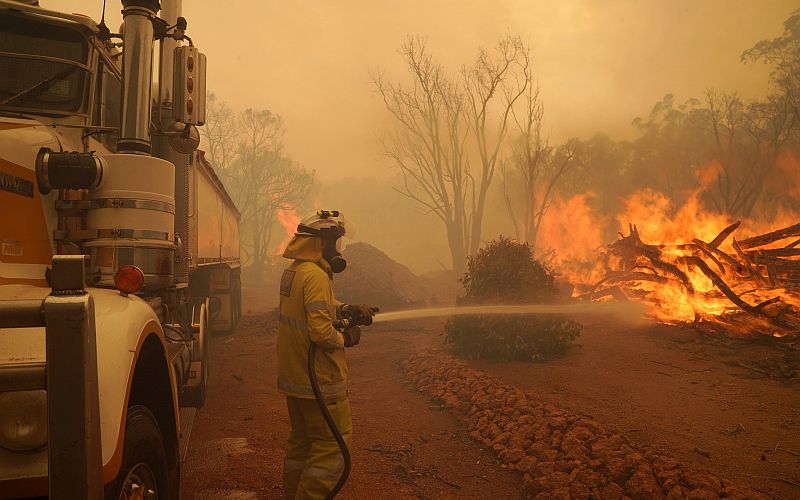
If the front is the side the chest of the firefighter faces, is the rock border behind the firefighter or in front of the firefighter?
in front

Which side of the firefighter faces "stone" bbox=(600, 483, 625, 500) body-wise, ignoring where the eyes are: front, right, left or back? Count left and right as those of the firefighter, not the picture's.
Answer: front

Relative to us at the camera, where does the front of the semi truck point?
facing the viewer and to the left of the viewer

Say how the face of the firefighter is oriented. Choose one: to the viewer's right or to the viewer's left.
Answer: to the viewer's right

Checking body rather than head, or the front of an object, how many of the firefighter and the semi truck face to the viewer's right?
1

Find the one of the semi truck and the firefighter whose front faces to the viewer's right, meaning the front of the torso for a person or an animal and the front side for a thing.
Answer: the firefighter

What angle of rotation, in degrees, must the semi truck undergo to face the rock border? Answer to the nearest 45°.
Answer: approximately 135° to its left

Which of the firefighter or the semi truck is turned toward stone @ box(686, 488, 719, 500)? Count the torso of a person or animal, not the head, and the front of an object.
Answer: the firefighter

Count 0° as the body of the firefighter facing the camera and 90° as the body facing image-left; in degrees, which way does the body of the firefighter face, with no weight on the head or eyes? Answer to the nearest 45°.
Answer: approximately 270°

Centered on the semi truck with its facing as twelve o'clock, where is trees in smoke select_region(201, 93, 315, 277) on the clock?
The trees in smoke is roughly at 5 o'clock from the semi truck.
